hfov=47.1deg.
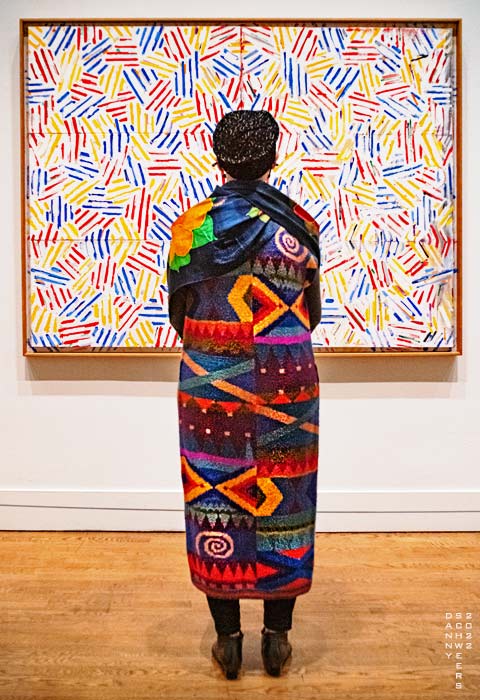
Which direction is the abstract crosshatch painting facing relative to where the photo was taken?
toward the camera

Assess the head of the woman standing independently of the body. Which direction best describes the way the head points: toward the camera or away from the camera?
away from the camera

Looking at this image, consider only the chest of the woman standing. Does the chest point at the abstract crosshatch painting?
yes

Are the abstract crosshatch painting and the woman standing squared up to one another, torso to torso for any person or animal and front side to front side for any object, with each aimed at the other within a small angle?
yes

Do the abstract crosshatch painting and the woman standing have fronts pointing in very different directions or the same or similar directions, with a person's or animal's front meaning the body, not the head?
very different directions

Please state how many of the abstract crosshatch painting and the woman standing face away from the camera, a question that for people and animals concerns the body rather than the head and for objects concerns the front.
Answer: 1

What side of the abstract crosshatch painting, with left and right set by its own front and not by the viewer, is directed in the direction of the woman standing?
front

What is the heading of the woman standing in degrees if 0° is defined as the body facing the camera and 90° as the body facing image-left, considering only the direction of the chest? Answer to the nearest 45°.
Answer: approximately 180°
